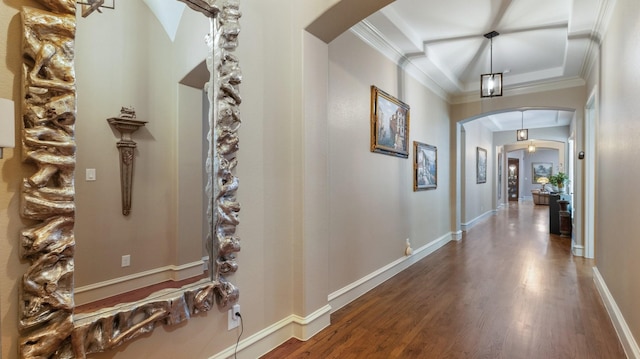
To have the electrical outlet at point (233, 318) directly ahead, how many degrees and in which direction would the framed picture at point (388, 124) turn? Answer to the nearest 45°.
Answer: approximately 90° to its right

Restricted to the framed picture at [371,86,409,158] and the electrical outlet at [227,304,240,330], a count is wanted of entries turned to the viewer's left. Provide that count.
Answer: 0

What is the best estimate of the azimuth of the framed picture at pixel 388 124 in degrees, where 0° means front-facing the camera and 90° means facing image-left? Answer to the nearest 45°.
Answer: approximately 315°

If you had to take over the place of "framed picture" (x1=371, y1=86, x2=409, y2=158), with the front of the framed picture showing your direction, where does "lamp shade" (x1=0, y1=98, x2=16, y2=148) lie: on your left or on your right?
on your right

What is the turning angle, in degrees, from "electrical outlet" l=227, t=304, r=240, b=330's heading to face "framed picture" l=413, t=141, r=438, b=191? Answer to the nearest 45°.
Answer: approximately 90° to its left

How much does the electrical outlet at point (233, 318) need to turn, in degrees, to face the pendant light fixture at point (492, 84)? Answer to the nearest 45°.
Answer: approximately 45° to its left

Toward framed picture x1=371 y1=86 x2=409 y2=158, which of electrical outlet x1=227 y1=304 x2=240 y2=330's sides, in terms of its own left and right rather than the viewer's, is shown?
left

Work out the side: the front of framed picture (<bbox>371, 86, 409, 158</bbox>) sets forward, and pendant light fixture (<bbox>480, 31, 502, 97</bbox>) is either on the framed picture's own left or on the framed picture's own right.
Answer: on the framed picture's own left
